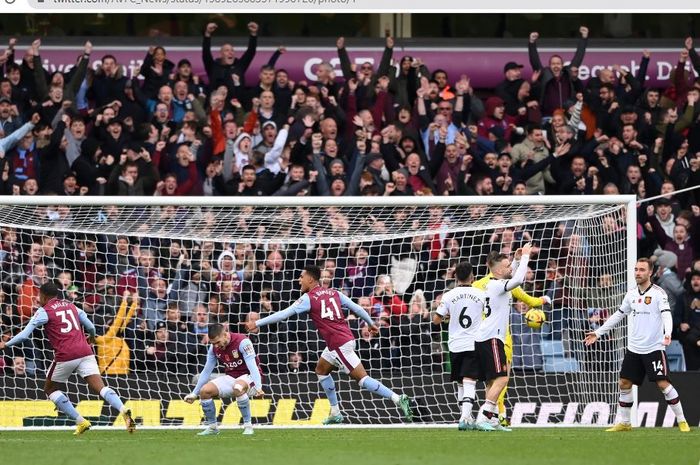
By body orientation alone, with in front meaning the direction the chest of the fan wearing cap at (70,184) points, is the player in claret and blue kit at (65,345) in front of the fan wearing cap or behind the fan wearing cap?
in front

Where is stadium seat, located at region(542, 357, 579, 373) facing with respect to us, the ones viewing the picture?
facing the viewer

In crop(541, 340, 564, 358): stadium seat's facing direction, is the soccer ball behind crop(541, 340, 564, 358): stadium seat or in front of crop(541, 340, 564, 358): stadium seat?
in front

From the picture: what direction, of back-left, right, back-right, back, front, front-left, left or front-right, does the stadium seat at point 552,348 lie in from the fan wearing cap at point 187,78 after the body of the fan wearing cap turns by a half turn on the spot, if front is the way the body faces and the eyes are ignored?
back-right

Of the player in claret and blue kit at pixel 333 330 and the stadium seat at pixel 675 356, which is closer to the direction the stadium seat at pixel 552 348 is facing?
the player in claret and blue kit

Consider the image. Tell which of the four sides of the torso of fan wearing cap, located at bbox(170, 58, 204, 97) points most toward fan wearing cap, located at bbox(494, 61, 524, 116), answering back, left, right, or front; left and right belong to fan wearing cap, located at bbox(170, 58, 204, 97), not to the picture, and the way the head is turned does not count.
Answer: left

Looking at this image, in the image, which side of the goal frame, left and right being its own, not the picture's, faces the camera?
front

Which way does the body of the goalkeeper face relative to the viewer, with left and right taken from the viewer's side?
facing to the right of the viewer

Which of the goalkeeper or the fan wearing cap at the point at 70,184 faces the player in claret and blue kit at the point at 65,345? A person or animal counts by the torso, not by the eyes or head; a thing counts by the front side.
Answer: the fan wearing cap

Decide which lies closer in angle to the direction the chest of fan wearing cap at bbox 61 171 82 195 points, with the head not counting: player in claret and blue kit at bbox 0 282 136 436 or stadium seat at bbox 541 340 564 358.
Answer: the player in claret and blue kit

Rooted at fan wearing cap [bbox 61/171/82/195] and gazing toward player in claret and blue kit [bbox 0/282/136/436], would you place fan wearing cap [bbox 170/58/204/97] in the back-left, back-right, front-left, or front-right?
back-left
